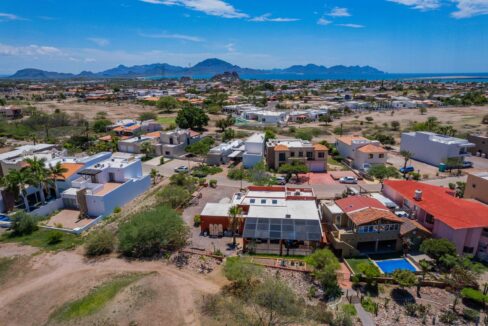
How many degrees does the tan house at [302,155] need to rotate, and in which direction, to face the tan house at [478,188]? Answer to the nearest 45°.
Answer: approximately 45° to its left

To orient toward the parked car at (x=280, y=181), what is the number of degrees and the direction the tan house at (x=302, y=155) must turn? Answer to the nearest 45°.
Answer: approximately 45° to its right

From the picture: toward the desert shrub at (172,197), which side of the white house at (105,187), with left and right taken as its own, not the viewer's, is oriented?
right

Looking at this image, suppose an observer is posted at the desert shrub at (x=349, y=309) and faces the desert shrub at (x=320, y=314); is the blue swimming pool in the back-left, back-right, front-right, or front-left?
back-right

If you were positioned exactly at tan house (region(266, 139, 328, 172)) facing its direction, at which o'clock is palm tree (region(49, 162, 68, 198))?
The palm tree is roughly at 2 o'clock from the tan house.

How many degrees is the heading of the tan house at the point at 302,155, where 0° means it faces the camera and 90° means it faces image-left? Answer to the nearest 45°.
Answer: approximately 0°

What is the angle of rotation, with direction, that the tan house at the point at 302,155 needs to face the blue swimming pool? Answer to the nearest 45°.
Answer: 0° — it already faces it

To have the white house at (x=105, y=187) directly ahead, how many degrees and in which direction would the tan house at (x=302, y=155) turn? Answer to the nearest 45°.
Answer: approximately 45° to its right

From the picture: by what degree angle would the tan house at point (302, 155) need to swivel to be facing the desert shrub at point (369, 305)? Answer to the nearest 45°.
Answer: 0° — it already faces it
